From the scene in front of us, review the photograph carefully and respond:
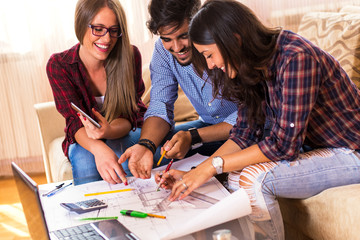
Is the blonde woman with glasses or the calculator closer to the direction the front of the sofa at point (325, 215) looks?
the calculator

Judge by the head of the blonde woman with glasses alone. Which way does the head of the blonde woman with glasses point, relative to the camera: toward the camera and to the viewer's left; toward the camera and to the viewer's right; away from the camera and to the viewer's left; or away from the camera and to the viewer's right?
toward the camera and to the viewer's right

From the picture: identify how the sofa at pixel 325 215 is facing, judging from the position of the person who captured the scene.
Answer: facing the viewer and to the left of the viewer

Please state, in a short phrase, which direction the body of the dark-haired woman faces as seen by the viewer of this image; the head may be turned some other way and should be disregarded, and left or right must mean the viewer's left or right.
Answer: facing to the left of the viewer

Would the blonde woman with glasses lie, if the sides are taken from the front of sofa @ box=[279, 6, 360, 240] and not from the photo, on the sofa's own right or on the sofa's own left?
on the sofa's own right

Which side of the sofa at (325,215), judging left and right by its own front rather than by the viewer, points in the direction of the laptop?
front

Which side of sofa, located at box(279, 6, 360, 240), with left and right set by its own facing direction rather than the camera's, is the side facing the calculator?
front
